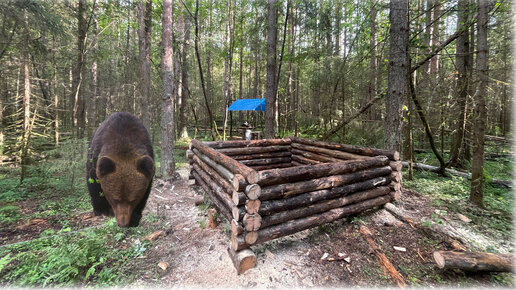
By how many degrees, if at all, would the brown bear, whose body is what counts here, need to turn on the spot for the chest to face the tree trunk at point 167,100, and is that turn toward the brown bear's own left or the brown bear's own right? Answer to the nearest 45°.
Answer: approximately 180°

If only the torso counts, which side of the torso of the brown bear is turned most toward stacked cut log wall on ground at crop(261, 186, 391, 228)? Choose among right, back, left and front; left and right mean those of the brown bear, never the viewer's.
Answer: left

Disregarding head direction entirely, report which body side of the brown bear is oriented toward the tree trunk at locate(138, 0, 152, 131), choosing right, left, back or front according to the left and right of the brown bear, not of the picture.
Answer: back

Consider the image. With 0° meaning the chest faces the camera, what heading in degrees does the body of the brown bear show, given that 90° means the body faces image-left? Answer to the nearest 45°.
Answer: approximately 0°

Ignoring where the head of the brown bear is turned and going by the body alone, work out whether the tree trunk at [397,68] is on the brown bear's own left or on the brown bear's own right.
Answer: on the brown bear's own left

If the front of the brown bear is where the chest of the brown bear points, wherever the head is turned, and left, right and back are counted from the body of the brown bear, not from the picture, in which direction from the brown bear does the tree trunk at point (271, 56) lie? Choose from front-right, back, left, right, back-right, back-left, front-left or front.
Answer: back-left

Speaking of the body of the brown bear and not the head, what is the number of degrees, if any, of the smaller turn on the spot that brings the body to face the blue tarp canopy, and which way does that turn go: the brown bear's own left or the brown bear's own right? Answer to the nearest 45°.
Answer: approximately 135° to the brown bear's own left
